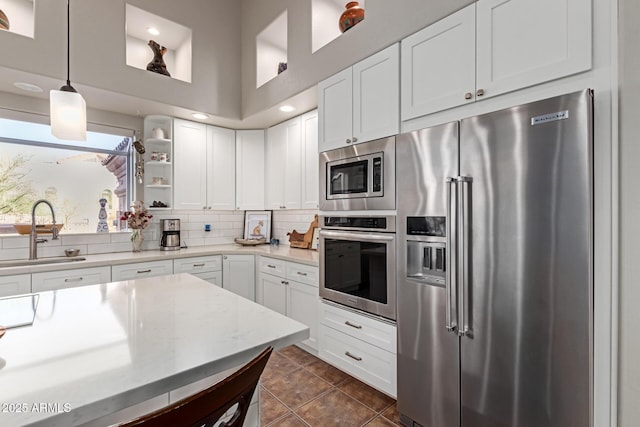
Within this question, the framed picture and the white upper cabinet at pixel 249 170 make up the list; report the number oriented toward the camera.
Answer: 2

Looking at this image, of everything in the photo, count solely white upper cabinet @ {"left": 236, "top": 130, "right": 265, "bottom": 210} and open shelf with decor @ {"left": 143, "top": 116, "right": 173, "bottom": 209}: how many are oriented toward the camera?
2

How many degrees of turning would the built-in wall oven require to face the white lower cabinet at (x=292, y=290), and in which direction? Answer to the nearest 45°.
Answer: approximately 90° to its right

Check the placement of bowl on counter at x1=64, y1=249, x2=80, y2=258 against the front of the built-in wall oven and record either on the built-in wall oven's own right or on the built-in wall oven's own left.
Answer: on the built-in wall oven's own right

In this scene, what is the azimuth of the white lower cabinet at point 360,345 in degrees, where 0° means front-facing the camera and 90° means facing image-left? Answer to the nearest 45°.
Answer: approximately 45°

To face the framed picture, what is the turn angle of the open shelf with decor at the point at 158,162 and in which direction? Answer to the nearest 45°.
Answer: approximately 90° to its left

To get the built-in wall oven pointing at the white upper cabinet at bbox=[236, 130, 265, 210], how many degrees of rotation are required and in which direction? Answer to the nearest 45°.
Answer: approximately 90° to its right

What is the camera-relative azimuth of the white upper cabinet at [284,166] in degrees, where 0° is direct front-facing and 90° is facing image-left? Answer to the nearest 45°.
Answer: approximately 45°
